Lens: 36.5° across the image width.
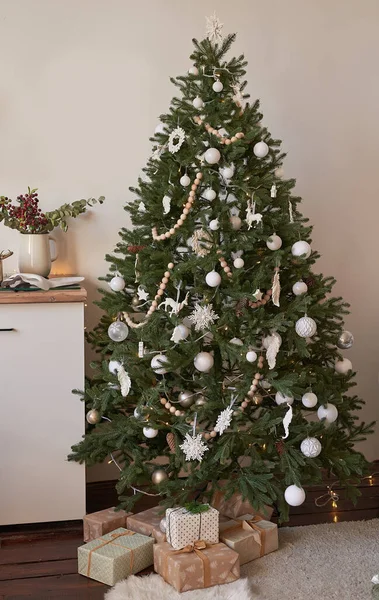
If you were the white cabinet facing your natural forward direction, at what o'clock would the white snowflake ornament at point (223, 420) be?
The white snowflake ornament is roughly at 10 o'clock from the white cabinet.

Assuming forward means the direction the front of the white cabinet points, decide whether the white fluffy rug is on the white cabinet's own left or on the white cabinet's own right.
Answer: on the white cabinet's own left

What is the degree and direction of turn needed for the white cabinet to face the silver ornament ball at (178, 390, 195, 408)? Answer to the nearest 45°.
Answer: approximately 90° to its left

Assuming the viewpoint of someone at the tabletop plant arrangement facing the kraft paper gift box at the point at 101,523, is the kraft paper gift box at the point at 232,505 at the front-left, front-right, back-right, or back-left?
front-left

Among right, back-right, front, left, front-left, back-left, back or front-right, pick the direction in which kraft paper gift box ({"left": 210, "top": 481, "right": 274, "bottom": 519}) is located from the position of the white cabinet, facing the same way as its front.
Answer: left

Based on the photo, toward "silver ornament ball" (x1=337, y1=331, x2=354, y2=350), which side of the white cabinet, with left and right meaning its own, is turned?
left

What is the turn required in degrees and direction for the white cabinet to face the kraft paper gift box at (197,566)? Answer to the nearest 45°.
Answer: approximately 45° to its left

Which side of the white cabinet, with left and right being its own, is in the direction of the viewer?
front

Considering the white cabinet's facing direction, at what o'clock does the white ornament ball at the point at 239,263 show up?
The white ornament ball is roughly at 10 o'clock from the white cabinet.
